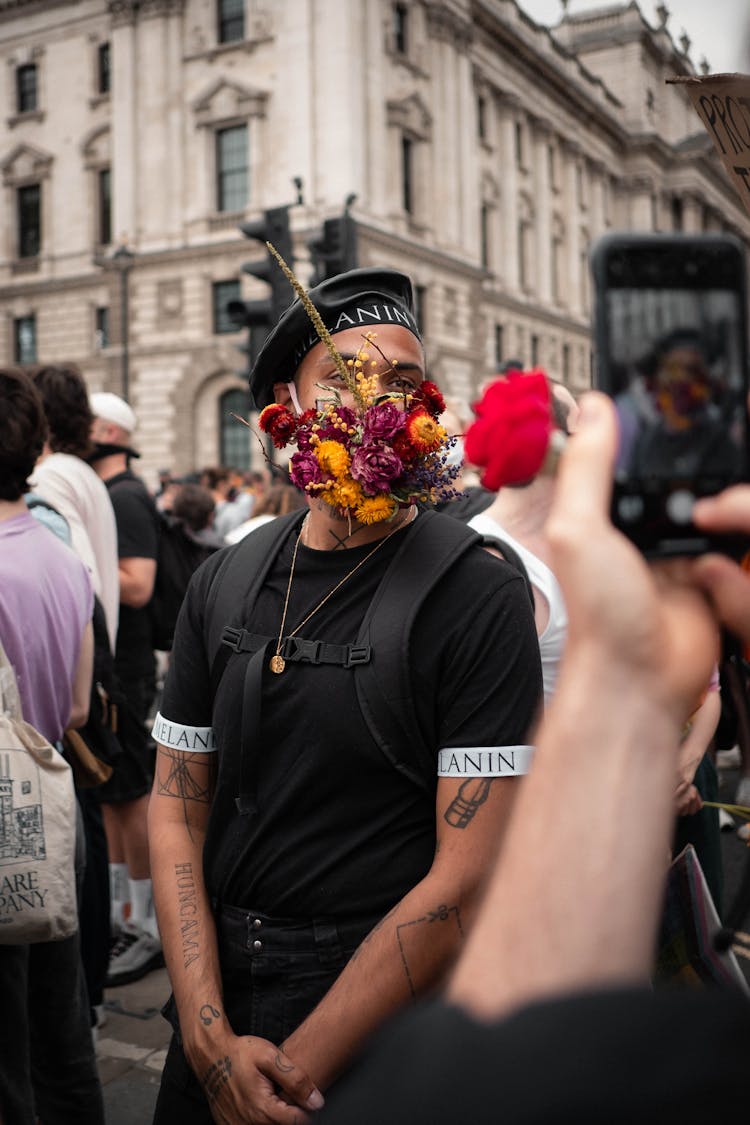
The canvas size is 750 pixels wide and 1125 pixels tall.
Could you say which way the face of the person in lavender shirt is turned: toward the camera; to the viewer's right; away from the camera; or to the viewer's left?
away from the camera

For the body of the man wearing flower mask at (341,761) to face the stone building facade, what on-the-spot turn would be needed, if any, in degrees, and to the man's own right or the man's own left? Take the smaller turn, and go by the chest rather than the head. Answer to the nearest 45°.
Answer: approximately 135° to the man's own right

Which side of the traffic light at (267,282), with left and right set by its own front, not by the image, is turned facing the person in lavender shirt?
left

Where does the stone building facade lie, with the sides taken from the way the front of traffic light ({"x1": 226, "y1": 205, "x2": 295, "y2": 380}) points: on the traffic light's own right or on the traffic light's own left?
on the traffic light's own right

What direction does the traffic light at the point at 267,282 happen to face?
to the viewer's left

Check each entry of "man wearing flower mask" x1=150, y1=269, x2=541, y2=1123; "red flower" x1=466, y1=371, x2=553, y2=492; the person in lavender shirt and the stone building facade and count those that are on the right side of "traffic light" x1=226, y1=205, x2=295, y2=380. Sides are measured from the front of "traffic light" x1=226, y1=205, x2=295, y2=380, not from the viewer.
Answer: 1

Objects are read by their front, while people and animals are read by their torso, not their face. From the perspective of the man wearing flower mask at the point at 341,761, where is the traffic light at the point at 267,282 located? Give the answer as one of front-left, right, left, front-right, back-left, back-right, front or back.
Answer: back-right

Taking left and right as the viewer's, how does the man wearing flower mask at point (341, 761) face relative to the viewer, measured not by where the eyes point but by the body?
facing the viewer and to the left of the viewer

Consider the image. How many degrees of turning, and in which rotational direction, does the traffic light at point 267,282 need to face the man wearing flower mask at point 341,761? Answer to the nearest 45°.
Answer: approximately 90° to its left
